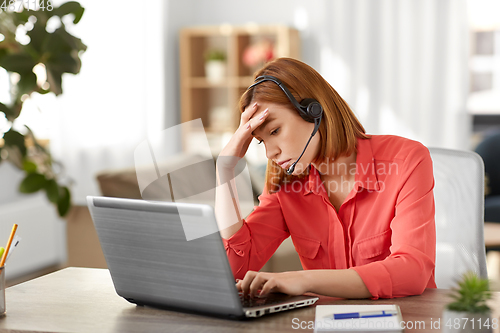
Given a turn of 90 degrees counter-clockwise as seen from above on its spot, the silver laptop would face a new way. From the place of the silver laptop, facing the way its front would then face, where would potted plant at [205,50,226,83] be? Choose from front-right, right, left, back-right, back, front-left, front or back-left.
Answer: front-right

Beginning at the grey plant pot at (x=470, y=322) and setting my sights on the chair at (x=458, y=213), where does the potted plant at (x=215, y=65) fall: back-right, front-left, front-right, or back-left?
front-left

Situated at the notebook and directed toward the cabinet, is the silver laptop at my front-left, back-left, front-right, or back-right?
front-left

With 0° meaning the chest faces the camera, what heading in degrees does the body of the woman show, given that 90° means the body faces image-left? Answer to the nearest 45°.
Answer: approximately 45°

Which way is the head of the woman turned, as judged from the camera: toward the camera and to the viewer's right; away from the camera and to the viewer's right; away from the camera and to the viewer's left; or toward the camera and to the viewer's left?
toward the camera and to the viewer's left

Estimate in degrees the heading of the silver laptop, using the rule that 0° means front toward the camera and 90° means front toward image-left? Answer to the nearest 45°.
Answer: approximately 225°

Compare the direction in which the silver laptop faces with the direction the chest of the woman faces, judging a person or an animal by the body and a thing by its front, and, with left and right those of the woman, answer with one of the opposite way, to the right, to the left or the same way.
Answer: the opposite way

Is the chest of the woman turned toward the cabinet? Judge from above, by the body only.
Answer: no

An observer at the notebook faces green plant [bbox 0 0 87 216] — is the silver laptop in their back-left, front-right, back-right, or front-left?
front-left
